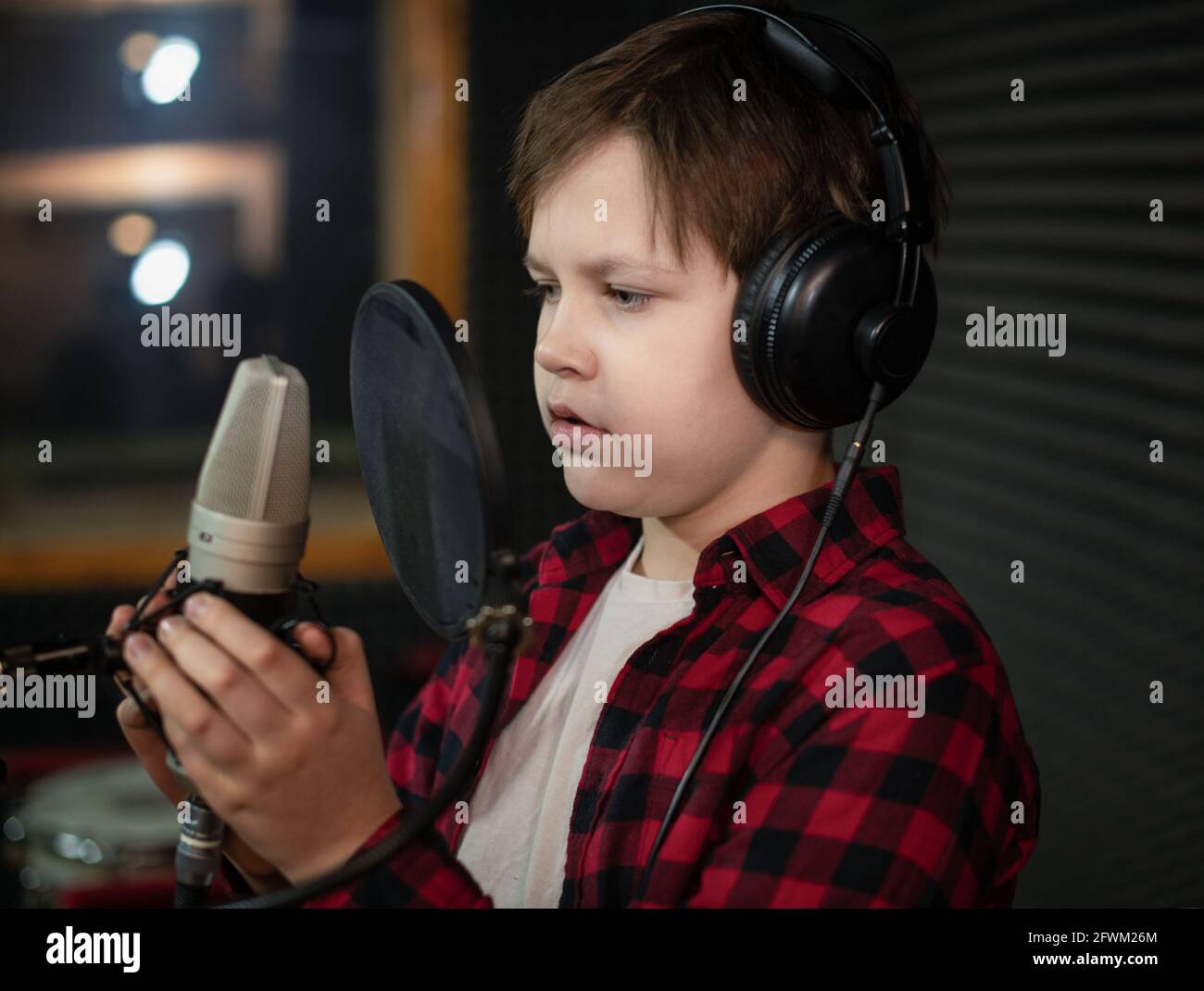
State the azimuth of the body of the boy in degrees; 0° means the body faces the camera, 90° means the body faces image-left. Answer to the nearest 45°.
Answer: approximately 45°

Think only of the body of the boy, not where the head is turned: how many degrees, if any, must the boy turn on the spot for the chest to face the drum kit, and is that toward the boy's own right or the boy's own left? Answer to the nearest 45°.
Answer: approximately 90° to the boy's own right

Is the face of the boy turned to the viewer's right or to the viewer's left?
to the viewer's left
